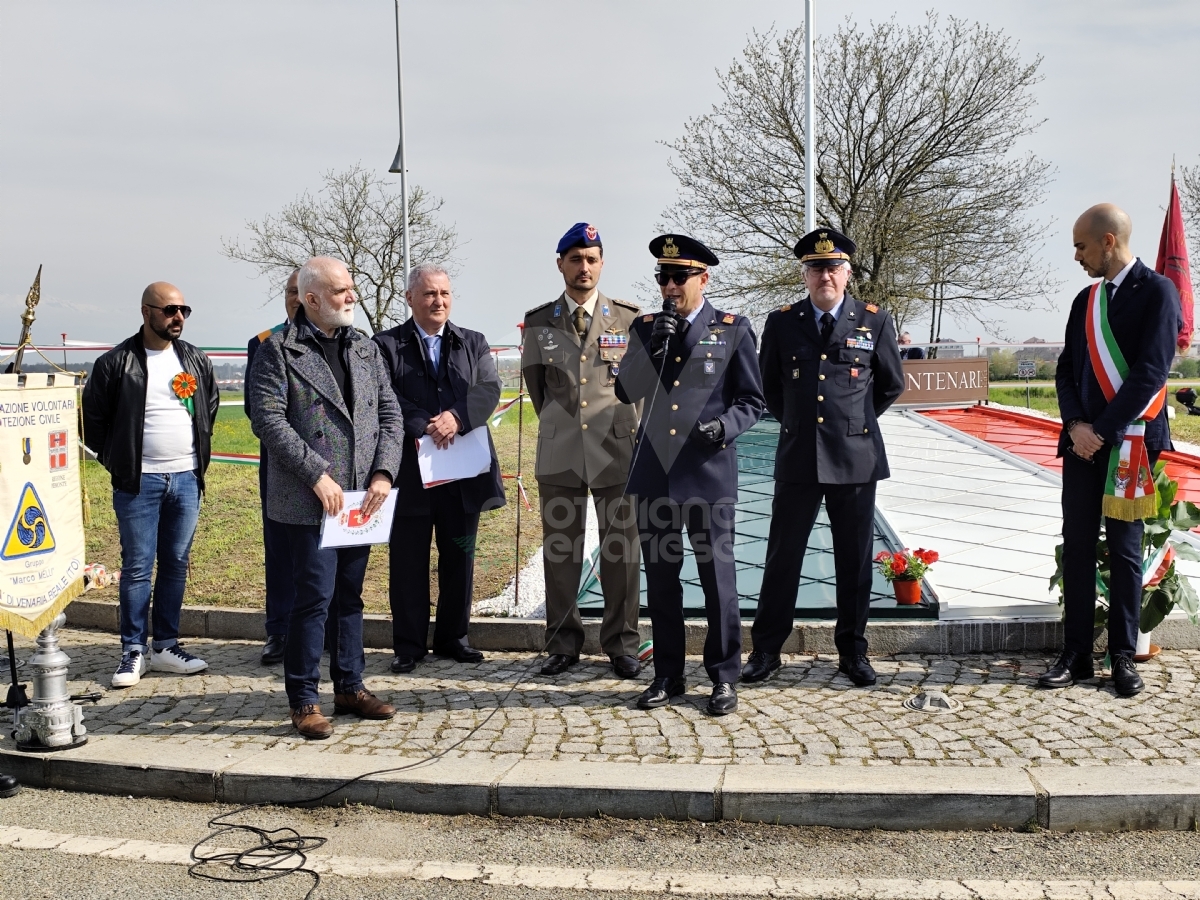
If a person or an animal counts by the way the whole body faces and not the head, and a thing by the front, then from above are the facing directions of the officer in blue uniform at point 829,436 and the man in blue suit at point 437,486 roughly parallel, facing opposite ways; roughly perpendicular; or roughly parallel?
roughly parallel

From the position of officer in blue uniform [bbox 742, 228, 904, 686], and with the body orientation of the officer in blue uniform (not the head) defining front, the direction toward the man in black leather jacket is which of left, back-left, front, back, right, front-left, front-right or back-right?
right

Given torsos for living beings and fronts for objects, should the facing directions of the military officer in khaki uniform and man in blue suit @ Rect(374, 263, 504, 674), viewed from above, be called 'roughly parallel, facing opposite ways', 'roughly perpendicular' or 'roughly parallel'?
roughly parallel

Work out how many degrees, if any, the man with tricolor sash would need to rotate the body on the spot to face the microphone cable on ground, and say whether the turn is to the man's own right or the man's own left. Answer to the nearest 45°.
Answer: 0° — they already face it

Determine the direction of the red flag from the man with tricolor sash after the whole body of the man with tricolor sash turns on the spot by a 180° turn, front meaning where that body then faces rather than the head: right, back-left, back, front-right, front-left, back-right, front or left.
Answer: front-left

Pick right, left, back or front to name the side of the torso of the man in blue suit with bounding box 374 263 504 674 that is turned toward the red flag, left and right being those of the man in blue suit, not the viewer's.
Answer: left

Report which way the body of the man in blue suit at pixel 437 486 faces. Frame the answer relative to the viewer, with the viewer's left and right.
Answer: facing the viewer

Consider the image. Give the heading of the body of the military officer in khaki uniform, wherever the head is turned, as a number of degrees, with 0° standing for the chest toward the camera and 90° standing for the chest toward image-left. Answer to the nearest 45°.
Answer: approximately 0°

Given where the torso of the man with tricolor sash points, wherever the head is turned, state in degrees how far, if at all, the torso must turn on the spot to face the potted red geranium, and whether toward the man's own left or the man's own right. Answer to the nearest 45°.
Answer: approximately 90° to the man's own right

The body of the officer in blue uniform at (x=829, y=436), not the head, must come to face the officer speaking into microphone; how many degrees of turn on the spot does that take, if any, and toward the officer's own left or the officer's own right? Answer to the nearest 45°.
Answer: approximately 45° to the officer's own right

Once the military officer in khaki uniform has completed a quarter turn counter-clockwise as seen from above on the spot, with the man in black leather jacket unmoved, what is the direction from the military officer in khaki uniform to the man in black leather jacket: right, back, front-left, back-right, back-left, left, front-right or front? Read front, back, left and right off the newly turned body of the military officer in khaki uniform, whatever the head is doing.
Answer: back

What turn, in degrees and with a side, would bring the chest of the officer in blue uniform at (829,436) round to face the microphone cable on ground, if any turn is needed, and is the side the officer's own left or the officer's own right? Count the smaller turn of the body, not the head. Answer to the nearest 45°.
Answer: approximately 45° to the officer's own right

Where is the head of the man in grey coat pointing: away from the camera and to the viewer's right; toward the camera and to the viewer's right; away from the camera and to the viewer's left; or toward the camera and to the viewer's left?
toward the camera and to the viewer's right

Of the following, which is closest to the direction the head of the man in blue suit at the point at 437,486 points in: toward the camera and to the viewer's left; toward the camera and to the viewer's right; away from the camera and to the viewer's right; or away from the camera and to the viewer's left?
toward the camera and to the viewer's right

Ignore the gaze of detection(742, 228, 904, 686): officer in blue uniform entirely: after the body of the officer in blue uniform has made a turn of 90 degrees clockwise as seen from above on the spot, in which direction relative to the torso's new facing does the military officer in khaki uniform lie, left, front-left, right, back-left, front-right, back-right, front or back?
front

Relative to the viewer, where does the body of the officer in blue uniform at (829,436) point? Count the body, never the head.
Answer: toward the camera
